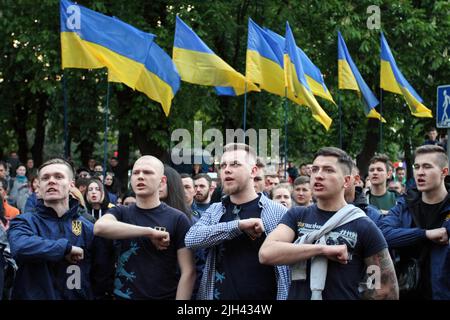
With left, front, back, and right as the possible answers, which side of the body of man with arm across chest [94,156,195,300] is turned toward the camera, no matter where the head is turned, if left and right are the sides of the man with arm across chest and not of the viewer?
front

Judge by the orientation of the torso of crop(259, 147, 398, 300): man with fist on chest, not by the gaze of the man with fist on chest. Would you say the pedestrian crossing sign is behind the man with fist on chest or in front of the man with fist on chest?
behind

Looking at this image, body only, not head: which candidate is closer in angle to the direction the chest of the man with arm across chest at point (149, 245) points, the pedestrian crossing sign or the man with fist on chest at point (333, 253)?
the man with fist on chest

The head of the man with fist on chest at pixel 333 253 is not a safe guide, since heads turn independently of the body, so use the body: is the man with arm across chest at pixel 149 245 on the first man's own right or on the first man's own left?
on the first man's own right

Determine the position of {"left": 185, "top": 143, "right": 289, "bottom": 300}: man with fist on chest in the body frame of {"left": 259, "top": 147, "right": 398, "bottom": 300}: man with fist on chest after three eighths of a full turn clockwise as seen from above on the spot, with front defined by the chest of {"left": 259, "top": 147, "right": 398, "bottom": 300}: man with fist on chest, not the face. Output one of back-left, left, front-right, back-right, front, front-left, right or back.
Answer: front-left

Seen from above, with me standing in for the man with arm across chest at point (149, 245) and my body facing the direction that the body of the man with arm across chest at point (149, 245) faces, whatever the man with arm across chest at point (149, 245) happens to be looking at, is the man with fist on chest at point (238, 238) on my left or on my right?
on my left

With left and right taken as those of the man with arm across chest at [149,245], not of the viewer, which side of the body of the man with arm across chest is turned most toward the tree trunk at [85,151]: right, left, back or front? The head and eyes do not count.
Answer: back

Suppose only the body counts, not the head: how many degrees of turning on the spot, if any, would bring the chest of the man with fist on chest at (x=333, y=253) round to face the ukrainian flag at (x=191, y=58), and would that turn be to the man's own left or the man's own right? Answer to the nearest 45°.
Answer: approximately 135° to the man's own right

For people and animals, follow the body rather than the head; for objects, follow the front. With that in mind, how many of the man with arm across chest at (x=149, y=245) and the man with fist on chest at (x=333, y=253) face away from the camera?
0

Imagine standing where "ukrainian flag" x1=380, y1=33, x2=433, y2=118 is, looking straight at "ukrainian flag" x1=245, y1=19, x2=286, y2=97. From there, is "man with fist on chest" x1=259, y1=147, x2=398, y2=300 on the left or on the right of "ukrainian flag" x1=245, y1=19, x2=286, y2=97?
left

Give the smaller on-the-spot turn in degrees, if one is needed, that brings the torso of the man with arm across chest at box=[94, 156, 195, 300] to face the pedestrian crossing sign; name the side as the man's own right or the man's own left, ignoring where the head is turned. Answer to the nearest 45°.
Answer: approximately 135° to the man's own left

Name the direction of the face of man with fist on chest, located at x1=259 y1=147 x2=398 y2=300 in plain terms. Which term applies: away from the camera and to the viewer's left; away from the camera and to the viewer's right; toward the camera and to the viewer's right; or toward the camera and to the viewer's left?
toward the camera and to the viewer's left

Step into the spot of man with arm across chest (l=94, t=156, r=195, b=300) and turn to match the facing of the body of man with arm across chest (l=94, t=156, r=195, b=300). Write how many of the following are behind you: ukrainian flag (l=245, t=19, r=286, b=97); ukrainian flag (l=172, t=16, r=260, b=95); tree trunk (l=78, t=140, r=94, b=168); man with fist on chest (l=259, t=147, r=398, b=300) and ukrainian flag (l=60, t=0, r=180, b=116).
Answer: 4

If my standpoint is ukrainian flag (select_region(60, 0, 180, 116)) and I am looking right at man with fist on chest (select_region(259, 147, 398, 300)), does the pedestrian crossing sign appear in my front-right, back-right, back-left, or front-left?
front-left

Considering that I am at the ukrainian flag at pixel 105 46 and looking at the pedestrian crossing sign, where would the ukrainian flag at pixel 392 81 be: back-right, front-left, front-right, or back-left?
front-left

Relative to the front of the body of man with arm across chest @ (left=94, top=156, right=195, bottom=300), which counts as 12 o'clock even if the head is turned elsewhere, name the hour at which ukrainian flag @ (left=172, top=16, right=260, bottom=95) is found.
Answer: The ukrainian flag is roughly at 6 o'clock from the man with arm across chest.
